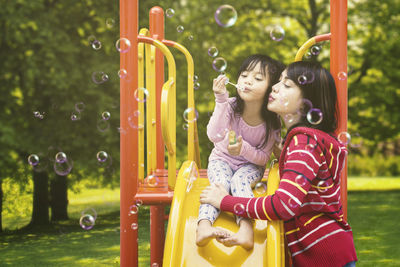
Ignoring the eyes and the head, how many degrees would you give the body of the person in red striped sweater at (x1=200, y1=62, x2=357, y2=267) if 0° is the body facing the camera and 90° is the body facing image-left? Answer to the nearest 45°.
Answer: approximately 90°

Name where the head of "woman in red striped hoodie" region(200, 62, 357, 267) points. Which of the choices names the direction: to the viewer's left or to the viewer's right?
to the viewer's left

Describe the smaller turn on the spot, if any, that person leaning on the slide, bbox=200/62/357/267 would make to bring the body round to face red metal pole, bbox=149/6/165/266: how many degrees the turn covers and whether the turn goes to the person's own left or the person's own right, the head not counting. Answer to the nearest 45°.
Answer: approximately 45° to the person's own right

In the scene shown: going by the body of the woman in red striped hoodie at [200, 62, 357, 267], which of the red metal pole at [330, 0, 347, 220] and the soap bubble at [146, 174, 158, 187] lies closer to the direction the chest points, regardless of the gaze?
the soap bubble

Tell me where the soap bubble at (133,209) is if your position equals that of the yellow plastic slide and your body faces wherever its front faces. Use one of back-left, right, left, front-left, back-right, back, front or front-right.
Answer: back-right

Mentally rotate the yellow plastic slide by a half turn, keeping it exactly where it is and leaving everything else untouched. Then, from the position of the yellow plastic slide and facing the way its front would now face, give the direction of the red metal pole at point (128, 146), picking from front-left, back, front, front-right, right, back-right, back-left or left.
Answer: front-left

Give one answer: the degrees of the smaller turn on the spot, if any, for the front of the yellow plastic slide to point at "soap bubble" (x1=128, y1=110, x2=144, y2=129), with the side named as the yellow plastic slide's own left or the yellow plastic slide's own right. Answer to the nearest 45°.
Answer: approximately 135° to the yellow plastic slide's own right

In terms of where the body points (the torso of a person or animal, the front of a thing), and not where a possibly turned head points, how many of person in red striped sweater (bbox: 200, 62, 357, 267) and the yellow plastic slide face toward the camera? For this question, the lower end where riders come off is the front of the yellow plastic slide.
1

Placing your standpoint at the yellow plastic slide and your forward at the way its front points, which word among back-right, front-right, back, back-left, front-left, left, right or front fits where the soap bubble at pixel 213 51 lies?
back

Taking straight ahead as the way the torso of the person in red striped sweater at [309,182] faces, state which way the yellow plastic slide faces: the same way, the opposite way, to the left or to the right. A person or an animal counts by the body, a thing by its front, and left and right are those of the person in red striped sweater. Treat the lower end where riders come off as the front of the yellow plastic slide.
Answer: to the left

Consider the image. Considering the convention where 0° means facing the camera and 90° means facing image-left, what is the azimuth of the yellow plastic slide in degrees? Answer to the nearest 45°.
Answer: approximately 0°

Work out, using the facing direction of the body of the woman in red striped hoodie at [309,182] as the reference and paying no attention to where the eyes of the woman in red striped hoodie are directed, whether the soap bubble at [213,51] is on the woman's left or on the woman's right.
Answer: on the woman's right
